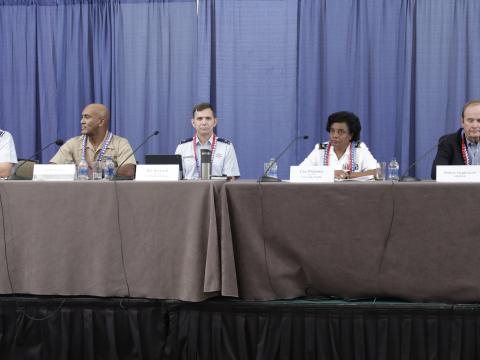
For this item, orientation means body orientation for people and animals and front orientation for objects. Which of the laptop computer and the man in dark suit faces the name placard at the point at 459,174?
the man in dark suit

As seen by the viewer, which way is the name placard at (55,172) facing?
toward the camera

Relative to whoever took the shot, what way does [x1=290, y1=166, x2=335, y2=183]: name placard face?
facing the viewer

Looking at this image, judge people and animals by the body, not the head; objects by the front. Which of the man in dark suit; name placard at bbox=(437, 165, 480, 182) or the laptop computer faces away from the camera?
the laptop computer

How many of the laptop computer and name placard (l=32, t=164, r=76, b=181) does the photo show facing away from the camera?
1

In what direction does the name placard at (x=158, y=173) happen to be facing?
toward the camera

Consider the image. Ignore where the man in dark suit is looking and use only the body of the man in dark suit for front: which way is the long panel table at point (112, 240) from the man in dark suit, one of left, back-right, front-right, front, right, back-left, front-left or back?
front-right

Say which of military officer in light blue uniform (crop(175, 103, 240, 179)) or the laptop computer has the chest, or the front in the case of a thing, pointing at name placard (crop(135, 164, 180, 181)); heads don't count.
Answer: the military officer in light blue uniform

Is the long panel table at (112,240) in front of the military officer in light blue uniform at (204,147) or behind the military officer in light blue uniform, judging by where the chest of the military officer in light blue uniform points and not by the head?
in front

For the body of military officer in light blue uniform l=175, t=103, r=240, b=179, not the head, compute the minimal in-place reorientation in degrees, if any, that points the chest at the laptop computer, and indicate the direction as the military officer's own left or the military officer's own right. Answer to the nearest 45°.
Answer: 0° — they already face it

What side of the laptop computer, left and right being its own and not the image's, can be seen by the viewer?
back

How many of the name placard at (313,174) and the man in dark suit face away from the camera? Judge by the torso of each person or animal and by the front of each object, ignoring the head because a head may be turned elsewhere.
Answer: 0

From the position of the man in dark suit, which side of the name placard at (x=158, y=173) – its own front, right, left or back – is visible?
left

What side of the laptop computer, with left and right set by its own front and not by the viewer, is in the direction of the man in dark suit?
right
